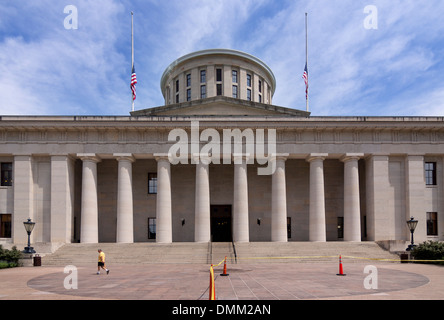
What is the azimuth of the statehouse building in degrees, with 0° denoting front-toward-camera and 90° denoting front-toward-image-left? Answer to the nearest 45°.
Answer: approximately 0°

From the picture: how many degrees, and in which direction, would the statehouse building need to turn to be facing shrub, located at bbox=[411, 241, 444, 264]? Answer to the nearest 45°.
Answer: approximately 45° to its left

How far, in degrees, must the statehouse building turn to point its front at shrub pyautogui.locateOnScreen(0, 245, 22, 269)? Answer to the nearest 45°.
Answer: approximately 45° to its right
